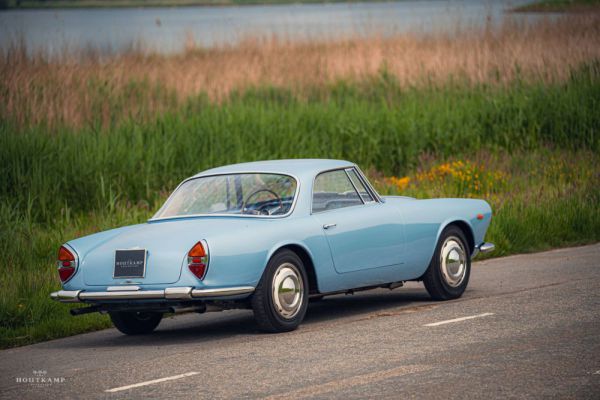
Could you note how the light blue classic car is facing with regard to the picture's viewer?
facing away from the viewer and to the right of the viewer
